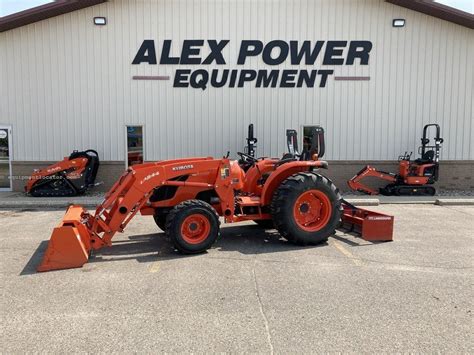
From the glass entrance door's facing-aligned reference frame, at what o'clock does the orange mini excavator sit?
The orange mini excavator is roughly at 10 o'clock from the glass entrance door.

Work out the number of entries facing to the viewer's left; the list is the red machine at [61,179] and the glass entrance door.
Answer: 1

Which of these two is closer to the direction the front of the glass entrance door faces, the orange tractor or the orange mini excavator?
the orange tractor

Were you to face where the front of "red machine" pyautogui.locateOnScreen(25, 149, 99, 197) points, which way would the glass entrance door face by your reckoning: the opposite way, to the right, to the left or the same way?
to the left

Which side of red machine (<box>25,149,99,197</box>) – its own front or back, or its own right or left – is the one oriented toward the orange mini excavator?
back

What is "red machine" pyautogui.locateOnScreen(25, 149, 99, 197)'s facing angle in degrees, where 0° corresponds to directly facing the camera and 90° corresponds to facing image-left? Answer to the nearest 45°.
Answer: approximately 90°

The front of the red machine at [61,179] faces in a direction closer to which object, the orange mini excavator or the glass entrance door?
the glass entrance door

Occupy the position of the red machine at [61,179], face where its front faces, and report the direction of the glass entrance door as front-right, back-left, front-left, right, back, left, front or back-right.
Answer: front-right

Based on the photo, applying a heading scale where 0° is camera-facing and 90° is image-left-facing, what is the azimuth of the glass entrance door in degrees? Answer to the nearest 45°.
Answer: approximately 0°
